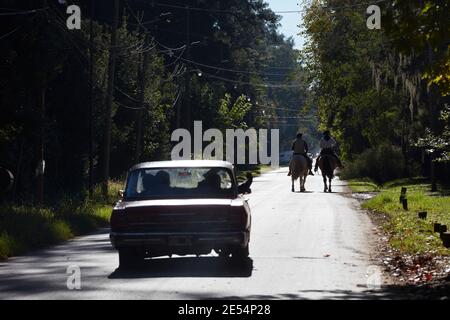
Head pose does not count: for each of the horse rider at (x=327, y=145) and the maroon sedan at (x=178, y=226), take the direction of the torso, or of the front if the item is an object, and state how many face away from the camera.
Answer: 2

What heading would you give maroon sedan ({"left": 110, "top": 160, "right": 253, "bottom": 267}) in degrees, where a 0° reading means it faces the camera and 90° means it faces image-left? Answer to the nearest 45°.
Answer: approximately 180°

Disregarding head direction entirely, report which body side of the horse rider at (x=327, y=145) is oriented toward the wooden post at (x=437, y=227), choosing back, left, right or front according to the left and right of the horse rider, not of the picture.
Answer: back

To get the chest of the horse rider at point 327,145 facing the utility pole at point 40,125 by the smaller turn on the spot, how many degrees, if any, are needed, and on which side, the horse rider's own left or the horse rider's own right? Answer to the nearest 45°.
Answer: approximately 135° to the horse rider's own left

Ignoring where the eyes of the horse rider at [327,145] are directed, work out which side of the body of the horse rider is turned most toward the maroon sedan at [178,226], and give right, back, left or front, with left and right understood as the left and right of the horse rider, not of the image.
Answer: back

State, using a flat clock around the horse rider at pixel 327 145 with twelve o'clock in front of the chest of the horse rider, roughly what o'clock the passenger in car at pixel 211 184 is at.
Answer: The passenger in car is roughly at 6 o'clock from the horse rider.

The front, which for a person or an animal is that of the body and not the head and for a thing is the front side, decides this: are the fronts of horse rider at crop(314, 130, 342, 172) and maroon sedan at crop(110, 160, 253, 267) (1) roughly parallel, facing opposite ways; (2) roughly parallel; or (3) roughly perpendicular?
roughly parallel

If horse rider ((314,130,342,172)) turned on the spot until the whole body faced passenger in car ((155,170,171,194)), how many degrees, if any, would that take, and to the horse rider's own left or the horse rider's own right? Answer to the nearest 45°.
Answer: approximately 180°

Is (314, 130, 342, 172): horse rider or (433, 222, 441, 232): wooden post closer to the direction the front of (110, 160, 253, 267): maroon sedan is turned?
the horse rider

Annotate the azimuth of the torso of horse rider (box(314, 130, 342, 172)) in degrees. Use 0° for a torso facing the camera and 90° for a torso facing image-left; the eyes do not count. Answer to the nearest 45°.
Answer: approximately 180°

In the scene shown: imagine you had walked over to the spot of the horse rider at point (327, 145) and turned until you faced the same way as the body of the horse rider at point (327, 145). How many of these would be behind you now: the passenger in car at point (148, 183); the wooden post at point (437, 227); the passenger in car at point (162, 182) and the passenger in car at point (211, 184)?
4
